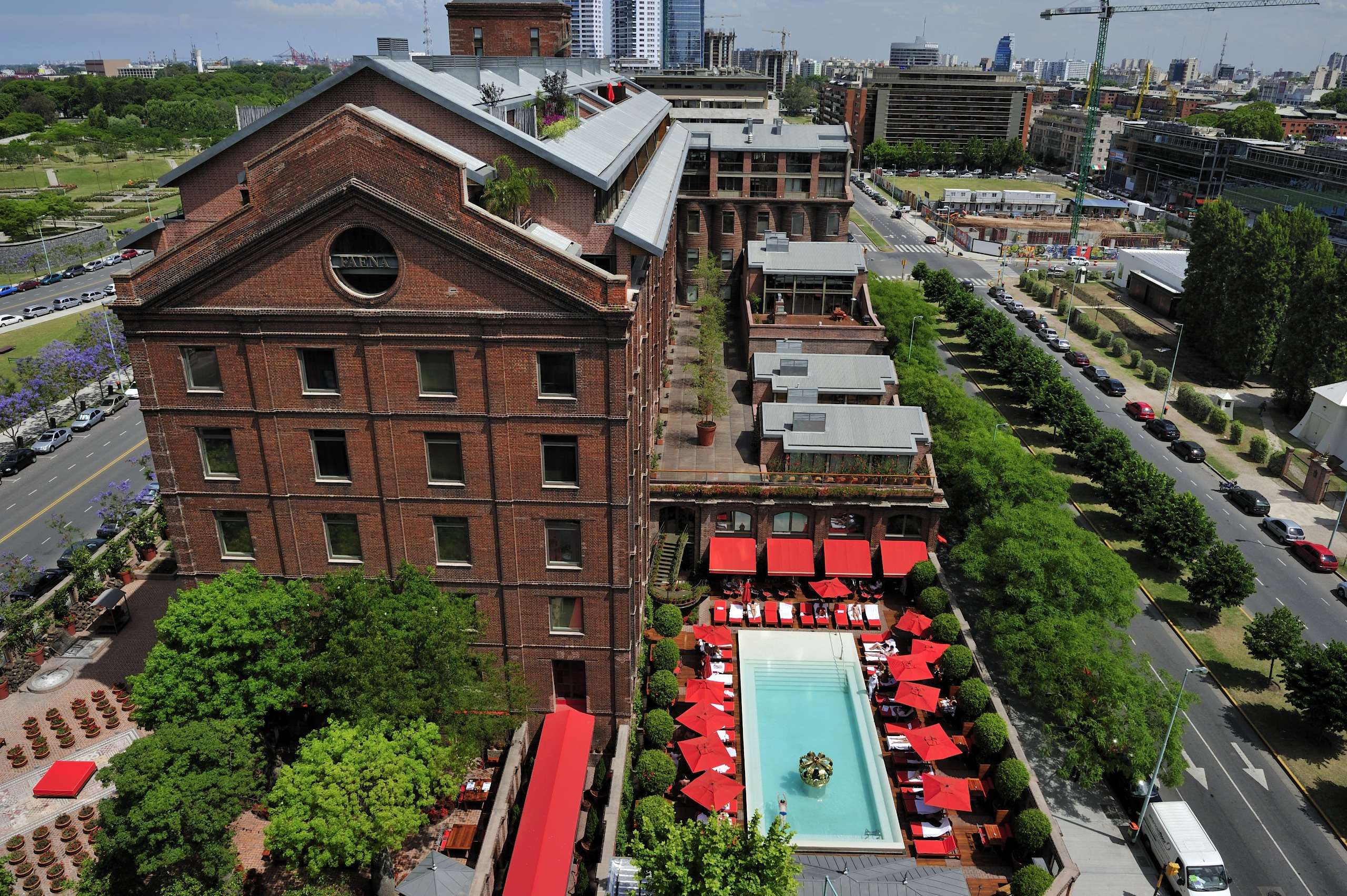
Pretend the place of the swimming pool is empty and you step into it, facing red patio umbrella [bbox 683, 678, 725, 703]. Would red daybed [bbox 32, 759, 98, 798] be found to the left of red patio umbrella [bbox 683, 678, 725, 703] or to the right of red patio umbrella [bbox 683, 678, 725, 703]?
left

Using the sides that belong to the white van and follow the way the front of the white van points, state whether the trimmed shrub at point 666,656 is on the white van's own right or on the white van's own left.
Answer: on the white van's own right

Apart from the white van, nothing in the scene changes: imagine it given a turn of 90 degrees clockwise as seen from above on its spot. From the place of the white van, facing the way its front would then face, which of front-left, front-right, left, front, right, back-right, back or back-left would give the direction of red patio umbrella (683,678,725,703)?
front-right

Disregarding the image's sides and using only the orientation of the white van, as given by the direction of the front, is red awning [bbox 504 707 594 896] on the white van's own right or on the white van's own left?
on the white van's own right

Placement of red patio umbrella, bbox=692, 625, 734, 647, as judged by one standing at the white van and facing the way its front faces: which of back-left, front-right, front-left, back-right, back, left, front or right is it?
back-right

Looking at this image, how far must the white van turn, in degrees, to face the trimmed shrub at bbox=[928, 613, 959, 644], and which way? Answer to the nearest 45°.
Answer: approximately 180°

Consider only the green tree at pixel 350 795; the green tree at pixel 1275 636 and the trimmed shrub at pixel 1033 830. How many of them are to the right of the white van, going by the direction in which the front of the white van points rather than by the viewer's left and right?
2

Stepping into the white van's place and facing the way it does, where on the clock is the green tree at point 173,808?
The green tree is roughly at 3 o'clock from the white van.

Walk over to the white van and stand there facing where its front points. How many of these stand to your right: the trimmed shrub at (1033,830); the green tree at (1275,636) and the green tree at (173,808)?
2

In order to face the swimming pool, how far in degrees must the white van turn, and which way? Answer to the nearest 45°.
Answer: approximately 135° to its right

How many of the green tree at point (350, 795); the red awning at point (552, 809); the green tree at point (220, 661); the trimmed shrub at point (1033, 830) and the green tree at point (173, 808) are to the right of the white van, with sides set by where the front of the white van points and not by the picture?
5

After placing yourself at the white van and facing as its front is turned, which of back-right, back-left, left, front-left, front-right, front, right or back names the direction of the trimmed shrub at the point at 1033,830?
right

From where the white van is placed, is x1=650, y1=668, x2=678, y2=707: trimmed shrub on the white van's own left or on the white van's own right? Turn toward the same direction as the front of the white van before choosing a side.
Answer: on the white van's own right

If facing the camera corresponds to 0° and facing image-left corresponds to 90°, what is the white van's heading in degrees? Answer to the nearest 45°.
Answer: approximately 315°

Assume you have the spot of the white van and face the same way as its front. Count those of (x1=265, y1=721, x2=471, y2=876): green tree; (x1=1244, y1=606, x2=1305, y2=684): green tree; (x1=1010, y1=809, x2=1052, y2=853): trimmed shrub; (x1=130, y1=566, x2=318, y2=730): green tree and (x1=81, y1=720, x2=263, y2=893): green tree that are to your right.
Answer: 4
